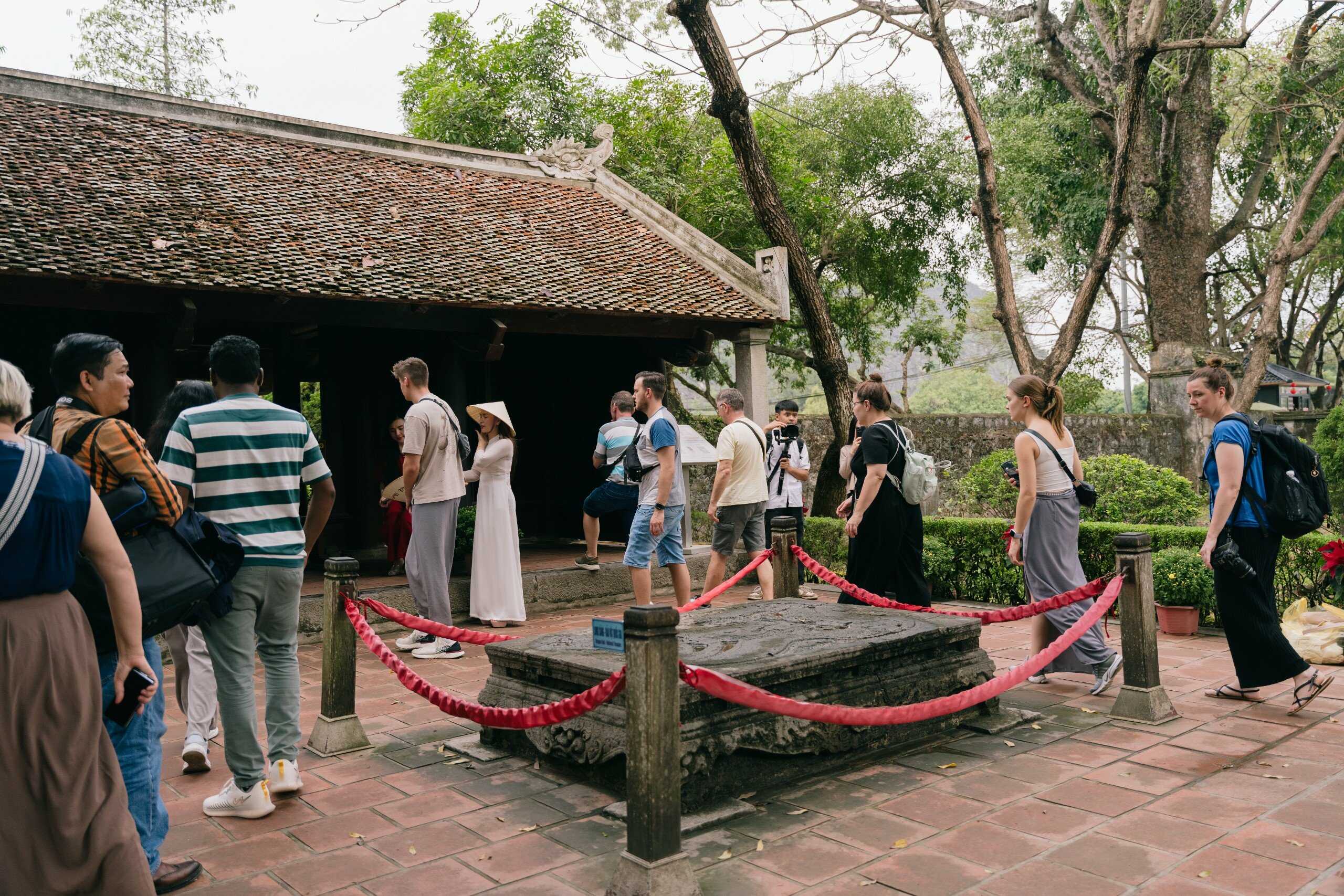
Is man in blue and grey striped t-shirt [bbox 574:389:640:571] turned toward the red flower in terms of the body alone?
no

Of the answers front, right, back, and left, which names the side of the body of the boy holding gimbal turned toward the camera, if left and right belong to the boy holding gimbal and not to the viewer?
front

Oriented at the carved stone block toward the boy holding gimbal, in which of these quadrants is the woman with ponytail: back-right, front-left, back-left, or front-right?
front-right

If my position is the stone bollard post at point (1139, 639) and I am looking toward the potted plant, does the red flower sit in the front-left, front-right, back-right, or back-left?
front-right

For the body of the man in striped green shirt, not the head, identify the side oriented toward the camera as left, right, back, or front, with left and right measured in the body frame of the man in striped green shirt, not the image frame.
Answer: back

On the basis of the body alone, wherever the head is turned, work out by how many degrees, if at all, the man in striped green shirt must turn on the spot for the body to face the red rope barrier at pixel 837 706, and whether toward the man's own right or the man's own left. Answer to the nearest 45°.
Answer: approximately 135° to the man's own right

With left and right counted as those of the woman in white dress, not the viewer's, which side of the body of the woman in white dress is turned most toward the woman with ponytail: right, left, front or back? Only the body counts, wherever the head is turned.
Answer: left

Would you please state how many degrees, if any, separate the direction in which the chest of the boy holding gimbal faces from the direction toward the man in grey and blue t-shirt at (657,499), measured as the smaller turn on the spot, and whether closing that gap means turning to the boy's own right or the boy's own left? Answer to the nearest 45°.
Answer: approximately 45° to the boy's own right

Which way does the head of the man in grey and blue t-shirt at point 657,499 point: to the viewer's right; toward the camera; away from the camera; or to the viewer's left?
to the viewer's left

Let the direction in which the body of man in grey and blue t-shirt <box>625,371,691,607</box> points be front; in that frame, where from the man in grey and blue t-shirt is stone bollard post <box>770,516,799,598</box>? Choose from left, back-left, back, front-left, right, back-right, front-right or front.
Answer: back-left

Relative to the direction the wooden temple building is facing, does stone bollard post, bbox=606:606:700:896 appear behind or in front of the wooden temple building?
in front

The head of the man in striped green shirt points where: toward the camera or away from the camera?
away from the camera

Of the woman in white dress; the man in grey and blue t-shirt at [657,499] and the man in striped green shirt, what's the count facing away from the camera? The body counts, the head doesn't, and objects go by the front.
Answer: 1

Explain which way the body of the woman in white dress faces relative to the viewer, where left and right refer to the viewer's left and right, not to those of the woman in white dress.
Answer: facing the viewer and to the left of the viewer

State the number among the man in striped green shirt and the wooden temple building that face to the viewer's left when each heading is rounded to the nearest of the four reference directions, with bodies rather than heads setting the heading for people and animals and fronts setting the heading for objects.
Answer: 0

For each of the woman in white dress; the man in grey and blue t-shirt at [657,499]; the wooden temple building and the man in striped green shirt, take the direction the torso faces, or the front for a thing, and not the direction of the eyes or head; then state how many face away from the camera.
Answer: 1

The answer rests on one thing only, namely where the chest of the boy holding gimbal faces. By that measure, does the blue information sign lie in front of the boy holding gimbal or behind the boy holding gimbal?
in front
